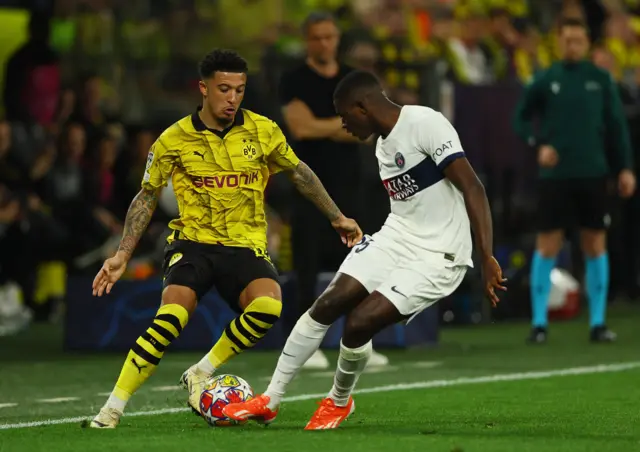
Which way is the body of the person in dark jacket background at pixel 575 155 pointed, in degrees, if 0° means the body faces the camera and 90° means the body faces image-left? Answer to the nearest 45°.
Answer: approximately 0°

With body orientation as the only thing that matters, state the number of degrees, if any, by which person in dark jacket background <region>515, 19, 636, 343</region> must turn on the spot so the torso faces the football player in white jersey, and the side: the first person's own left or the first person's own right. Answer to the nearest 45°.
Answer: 0° — they already face them

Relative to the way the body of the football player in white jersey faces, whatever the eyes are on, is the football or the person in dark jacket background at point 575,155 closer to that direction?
the football

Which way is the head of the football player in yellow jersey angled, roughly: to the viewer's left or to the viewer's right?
to the viewer's right

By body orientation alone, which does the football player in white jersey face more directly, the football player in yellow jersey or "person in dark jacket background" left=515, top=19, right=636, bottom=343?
the football player in yellow jersey

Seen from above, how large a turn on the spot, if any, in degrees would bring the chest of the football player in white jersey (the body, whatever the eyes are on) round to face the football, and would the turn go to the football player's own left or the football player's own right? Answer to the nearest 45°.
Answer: approximately 45° to the football player's own right

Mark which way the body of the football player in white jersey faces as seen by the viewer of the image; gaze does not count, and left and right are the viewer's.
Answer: facing the viewer and to the left of the viewer

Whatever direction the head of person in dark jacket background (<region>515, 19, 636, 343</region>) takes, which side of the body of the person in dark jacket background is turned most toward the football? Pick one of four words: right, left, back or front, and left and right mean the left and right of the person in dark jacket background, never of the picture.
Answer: front

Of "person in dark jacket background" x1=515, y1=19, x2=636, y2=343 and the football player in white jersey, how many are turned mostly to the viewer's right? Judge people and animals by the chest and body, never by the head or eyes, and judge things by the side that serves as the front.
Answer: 0

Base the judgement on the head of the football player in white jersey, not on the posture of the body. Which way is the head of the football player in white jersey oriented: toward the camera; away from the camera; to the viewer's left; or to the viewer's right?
to the viewer's left
